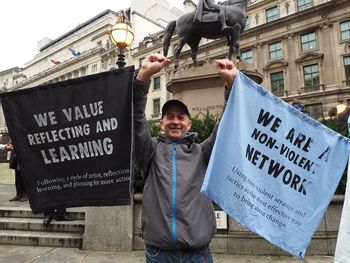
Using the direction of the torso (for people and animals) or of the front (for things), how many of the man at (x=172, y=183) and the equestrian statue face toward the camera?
1

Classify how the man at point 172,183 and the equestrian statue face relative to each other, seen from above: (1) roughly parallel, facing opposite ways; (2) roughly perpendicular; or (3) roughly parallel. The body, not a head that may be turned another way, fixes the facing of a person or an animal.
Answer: roughly perpendicular

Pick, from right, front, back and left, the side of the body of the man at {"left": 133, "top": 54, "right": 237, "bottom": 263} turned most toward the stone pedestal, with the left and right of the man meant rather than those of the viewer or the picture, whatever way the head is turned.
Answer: back

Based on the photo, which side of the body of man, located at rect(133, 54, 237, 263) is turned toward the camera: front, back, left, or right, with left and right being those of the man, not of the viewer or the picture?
front

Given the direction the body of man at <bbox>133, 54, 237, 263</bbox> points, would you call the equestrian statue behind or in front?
behind
